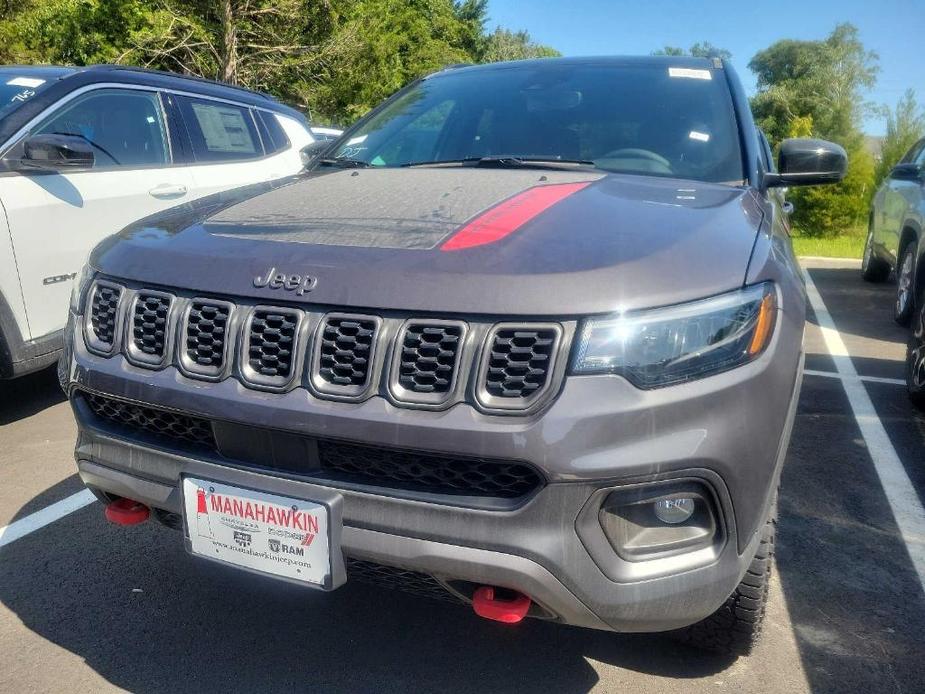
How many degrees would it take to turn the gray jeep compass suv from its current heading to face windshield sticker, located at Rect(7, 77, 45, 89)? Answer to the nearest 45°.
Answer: approximately 90° to its right

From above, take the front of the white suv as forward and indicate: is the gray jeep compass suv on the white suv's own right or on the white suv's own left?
on the white suv's own left

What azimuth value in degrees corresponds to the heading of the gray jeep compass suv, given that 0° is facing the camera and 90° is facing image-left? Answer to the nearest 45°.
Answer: approximately 45°

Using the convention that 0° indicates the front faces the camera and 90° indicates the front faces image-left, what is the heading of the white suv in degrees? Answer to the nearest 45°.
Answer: approximately 45°

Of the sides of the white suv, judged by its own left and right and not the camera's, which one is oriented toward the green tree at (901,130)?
back

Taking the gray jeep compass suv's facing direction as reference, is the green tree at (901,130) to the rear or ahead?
to the rear

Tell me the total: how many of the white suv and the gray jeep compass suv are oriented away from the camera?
0
